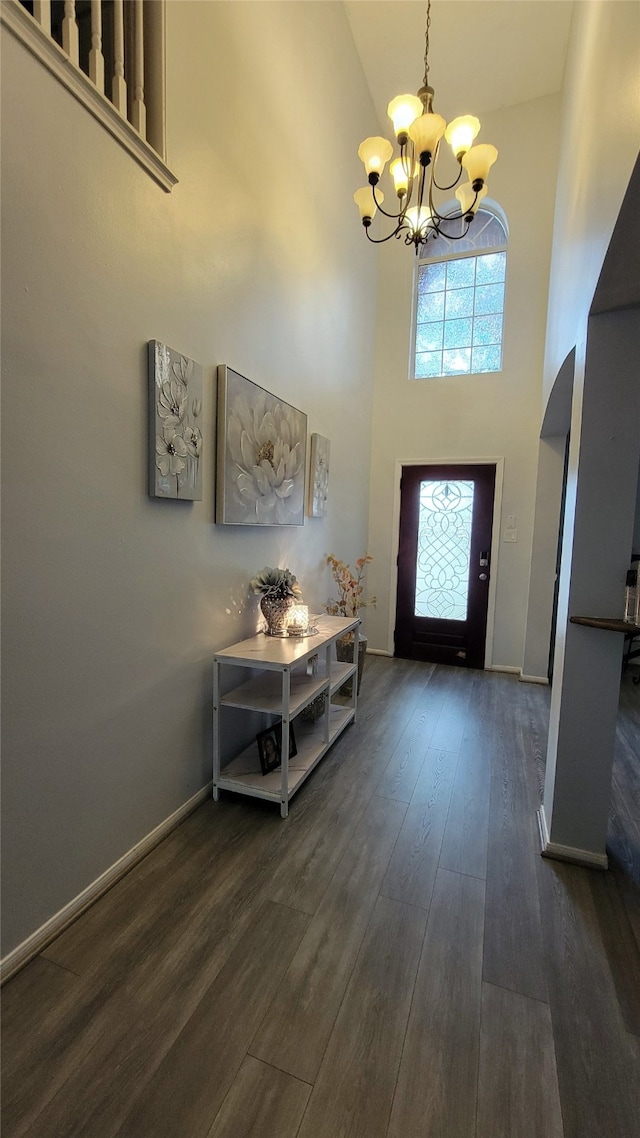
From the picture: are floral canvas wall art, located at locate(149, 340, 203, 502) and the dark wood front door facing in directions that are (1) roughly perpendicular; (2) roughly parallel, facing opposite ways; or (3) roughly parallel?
roughly perpendicular

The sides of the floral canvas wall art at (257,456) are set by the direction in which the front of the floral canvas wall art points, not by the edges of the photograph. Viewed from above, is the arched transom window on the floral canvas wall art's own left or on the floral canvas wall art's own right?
on the floral canvas wall art's own left

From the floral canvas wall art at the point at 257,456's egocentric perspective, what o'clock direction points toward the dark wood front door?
The dark wood front door is roughly at 9 o'clock from the floral canvas wall art.

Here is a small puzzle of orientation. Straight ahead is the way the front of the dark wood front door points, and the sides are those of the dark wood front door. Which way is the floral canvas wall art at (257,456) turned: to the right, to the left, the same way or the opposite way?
to the left

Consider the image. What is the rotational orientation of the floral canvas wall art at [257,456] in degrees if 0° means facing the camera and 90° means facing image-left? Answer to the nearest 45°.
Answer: approximately 315°

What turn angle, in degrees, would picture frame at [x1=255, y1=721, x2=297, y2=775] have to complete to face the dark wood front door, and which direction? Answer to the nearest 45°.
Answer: approximately 90° to its left

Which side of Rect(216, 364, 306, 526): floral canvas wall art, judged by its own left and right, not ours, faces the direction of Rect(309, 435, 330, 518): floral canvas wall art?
left

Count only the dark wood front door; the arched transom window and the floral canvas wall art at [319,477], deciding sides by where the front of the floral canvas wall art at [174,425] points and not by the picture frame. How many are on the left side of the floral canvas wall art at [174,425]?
3
